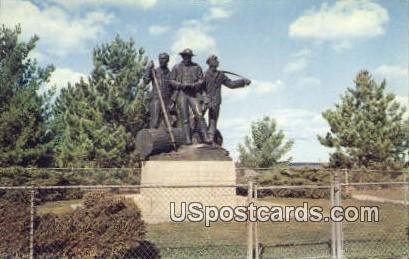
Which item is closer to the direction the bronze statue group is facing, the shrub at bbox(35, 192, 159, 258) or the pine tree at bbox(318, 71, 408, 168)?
the shrub

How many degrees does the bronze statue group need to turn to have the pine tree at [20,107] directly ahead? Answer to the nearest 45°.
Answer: approximately 135° to its right

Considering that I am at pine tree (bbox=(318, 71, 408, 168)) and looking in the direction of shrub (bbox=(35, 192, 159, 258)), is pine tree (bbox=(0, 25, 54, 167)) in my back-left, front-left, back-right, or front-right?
front-right

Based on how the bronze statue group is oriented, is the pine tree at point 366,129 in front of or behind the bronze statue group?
behind

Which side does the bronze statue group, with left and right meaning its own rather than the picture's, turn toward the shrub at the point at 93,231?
front

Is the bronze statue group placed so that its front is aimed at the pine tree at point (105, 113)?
no

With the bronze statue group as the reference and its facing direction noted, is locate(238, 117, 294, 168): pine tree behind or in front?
behind

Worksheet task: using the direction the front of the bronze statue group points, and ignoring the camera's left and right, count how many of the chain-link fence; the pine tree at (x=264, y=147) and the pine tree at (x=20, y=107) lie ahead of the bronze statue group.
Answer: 1

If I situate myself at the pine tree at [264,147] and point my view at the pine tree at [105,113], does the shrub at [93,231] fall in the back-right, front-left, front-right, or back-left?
front-left

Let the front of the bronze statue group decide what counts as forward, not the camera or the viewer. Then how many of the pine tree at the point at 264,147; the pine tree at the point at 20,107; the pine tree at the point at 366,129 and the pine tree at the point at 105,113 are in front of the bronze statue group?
0

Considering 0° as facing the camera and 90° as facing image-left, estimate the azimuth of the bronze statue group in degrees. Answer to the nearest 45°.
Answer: approximately 0°

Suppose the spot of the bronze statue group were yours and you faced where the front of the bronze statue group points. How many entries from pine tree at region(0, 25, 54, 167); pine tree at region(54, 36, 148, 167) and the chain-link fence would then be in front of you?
1

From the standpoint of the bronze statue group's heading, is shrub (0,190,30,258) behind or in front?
in front

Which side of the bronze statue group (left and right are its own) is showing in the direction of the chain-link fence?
front

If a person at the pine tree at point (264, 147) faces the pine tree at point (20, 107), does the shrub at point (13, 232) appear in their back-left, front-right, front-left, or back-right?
front-left

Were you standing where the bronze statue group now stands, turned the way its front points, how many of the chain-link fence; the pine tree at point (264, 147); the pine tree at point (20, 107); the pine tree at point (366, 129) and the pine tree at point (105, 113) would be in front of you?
1
